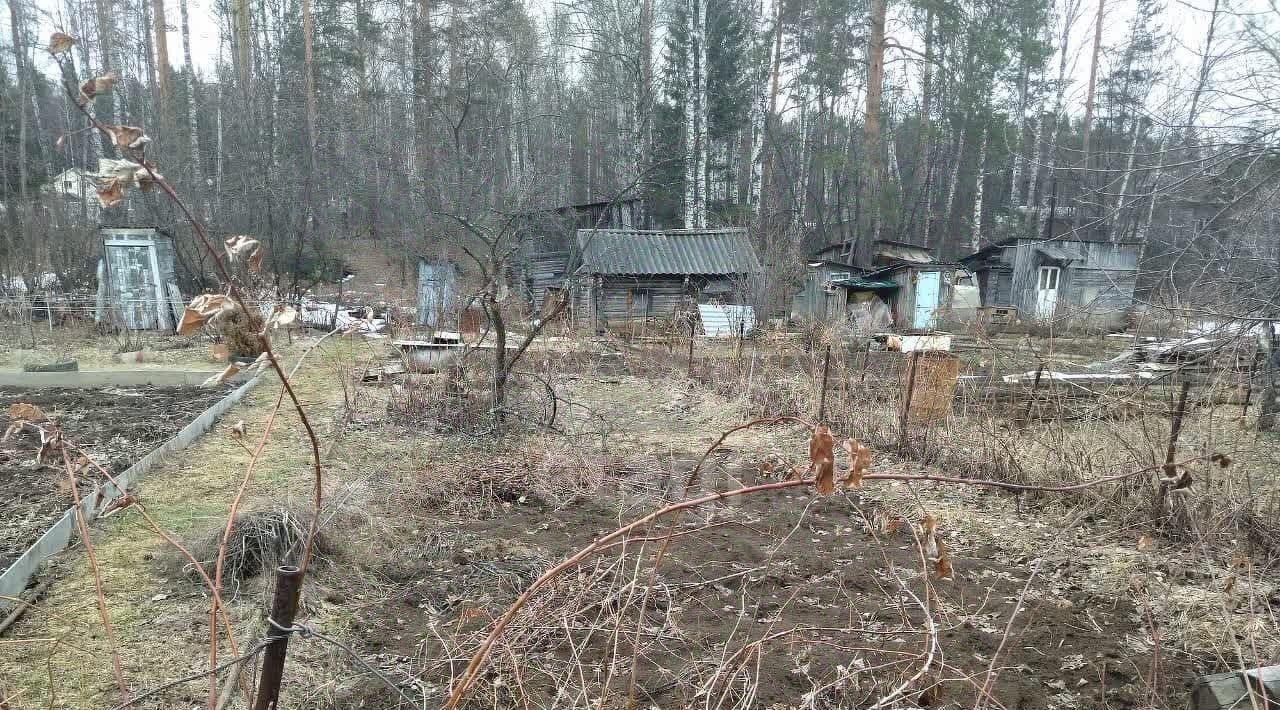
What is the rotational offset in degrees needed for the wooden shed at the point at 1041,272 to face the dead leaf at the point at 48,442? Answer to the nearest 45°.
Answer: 0° — it already faces it

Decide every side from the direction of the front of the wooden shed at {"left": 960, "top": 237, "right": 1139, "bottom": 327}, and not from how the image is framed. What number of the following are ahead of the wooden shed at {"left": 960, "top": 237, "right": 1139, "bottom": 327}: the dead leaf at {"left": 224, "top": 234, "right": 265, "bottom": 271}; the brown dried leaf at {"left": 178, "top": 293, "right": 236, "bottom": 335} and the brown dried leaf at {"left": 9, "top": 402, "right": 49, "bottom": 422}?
3

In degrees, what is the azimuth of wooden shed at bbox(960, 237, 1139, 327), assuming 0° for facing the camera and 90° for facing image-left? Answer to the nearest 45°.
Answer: approximately 0°

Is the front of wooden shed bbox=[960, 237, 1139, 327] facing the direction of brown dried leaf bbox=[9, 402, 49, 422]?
yes

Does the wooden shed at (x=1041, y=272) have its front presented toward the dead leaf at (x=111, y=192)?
yes

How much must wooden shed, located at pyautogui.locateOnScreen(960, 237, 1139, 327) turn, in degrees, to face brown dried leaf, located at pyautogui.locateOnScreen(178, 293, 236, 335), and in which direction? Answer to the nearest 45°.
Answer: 0° — it already faces it

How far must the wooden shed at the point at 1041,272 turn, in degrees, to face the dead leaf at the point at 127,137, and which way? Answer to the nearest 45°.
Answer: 0° — it already faces it

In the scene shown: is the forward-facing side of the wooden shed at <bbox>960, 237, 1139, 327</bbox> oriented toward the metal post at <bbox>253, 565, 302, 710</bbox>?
yes

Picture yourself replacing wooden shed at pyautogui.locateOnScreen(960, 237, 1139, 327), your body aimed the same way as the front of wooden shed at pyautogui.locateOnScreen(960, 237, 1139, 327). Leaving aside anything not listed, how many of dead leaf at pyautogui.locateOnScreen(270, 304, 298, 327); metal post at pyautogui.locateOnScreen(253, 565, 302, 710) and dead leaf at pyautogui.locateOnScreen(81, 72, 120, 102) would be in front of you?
3

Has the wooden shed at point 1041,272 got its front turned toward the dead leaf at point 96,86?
yes

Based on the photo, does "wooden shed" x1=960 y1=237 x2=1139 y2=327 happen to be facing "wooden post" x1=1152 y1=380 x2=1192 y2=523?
yes
